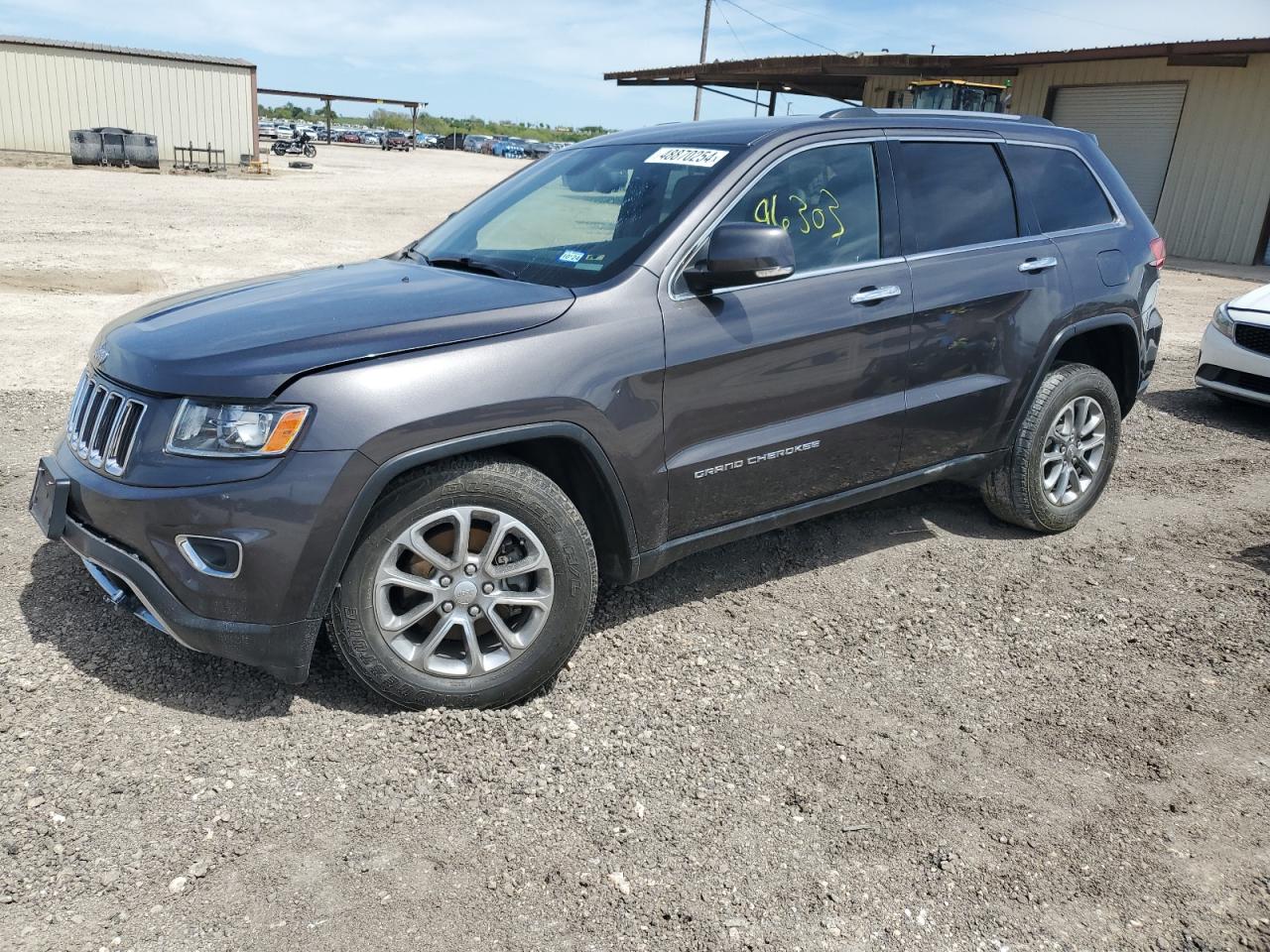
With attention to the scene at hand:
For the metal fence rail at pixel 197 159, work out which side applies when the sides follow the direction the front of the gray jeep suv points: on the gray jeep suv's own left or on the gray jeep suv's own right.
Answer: on the gray jeep suv's own right

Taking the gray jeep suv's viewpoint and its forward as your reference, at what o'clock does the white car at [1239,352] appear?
The white car is roughly at 6 o'clock from the gray jeep suv.

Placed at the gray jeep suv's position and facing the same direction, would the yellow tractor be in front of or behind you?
behind

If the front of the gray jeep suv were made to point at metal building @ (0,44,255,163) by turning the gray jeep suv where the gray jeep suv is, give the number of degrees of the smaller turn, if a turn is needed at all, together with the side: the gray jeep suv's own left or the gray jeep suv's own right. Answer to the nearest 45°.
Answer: approximately 90° to the gray jeep suv's own right

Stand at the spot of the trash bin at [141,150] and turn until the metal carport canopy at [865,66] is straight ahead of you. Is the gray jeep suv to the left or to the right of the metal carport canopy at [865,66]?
right

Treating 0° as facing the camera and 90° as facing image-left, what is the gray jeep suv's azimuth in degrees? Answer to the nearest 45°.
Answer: approximately 45°

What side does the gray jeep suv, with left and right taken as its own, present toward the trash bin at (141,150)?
right

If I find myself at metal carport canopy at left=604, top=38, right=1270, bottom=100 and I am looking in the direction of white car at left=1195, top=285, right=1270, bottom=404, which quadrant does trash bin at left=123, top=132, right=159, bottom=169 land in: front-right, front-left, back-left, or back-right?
back-right

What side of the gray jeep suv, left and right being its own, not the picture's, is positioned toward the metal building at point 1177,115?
back

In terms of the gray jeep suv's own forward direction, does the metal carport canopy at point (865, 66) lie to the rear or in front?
to the rear
